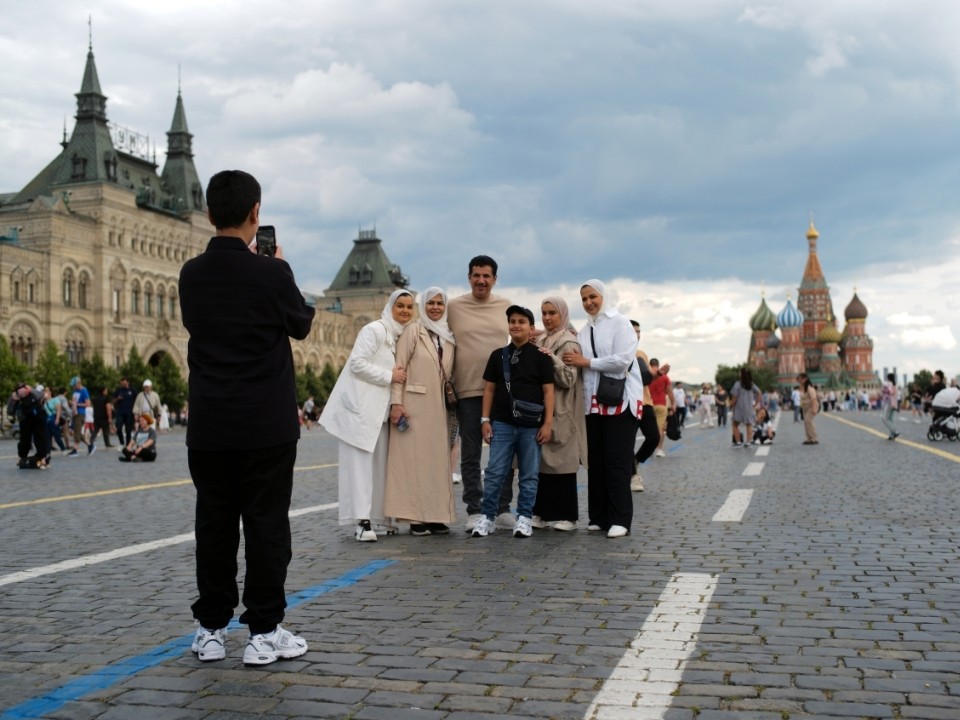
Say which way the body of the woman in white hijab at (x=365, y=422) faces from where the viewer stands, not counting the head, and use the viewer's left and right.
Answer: facing the viewer and to the right of the viewer

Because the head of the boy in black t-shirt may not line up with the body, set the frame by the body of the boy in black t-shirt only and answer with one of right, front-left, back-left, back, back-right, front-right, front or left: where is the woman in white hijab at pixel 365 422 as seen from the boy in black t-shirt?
right

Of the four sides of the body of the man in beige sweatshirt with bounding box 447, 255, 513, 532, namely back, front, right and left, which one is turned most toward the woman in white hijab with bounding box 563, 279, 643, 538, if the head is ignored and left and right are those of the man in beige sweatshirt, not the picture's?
left

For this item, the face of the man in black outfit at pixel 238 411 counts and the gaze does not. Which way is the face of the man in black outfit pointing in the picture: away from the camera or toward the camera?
away from the camera

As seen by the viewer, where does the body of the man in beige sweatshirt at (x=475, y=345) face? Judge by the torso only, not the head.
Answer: toward the camera

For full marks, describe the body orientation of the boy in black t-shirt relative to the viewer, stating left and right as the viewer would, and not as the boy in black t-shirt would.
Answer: facing the viewer

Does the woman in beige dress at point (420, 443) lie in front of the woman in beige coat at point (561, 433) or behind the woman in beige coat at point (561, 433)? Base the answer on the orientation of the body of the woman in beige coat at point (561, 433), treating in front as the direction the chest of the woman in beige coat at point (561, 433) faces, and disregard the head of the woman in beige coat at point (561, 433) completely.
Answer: in front

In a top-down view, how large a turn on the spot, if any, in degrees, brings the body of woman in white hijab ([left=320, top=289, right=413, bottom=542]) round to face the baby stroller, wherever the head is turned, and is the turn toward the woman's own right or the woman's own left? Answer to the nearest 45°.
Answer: approximately 90° to the woman's own left

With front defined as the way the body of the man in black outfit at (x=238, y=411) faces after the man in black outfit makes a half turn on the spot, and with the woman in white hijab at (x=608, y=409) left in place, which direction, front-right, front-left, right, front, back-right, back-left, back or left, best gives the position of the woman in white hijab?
back

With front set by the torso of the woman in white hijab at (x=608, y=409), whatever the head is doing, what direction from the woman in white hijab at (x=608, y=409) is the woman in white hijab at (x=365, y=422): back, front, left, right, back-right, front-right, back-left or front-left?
front-right
